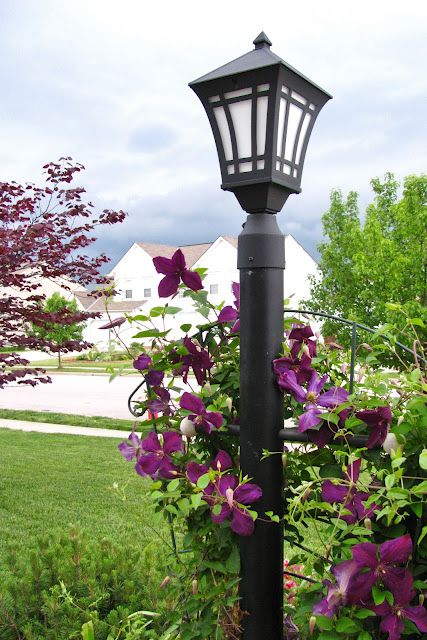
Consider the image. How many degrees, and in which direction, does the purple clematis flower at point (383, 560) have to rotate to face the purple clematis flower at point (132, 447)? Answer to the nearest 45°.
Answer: approximately 135° to its right

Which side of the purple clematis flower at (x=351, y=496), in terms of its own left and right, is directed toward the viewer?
front

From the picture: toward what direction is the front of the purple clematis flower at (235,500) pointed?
toward the camera

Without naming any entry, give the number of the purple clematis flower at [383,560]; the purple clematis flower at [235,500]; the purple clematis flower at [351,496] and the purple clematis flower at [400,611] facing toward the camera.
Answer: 4

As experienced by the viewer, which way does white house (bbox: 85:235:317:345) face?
facing the viewer and to the left of the viewer

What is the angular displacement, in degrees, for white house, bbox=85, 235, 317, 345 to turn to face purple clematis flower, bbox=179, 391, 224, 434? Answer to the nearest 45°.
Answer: approximately 45° to its left

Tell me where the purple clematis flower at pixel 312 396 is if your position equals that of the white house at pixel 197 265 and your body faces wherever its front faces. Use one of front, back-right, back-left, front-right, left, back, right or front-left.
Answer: front-left

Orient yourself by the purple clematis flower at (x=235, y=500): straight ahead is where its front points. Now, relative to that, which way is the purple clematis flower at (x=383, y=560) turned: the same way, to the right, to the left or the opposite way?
the same way

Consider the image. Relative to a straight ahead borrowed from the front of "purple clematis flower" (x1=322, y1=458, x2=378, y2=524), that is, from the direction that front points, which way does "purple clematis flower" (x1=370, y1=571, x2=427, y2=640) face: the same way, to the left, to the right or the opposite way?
the same way

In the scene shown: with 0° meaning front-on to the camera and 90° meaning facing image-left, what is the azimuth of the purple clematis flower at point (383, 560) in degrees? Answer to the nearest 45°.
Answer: approximately 0°

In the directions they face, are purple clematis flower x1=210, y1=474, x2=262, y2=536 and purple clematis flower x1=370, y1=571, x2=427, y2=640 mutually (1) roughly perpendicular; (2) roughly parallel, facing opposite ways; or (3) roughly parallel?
roughly parallel

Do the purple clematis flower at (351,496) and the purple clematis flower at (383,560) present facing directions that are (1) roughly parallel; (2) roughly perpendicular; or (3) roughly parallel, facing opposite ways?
roughly parallel
